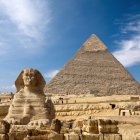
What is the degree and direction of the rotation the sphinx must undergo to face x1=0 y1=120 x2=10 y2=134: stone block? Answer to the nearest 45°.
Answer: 0° — it already faces it

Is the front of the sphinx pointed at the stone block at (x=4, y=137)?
yes

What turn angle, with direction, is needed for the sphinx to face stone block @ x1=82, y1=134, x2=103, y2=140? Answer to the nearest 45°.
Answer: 0° — it already faces it

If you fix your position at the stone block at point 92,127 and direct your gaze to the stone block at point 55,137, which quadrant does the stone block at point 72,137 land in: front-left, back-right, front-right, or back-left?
front-left

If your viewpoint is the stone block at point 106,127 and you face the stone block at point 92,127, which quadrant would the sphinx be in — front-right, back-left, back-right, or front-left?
front-right

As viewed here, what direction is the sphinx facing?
toward the camera
